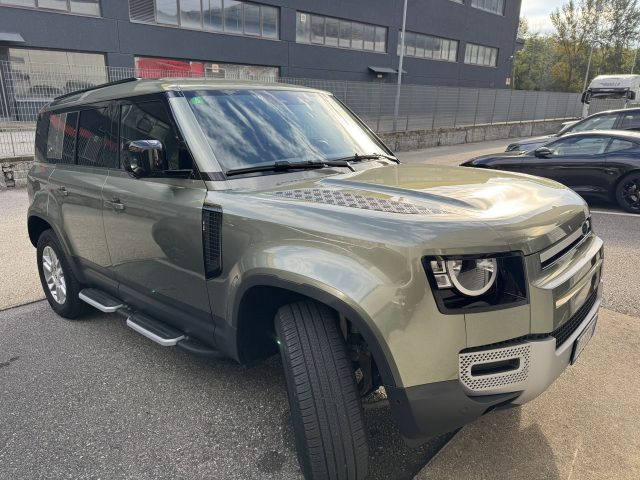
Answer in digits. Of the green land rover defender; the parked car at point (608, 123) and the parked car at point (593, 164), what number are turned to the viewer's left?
2

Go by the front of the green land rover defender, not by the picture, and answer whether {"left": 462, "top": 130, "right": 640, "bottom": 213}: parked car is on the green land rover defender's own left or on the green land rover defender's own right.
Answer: on the green land rover defender's own left

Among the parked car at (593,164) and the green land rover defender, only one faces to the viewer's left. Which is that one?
the parked car

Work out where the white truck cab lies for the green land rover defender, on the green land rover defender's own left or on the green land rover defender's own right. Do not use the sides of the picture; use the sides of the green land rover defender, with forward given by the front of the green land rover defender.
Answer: on the green land rover defender's own left

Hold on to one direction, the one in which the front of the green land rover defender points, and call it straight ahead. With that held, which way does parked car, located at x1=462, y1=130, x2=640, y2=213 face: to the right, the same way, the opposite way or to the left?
the opposite way

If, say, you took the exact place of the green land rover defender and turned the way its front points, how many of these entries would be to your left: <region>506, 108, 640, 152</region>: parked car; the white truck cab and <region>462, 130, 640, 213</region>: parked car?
3

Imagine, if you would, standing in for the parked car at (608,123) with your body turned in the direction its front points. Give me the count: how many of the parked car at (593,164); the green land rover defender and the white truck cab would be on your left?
2

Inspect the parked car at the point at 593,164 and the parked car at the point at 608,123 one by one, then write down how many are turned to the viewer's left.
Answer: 2

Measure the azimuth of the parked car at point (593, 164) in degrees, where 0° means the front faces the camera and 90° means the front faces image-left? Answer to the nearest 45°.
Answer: approximately 90°

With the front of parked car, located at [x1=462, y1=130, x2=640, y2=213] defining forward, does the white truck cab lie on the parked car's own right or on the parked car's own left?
on the parked car's own right

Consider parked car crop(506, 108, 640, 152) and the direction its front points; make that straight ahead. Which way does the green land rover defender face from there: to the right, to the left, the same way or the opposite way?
the opposite way

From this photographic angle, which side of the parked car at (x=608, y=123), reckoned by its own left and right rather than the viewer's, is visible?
left
